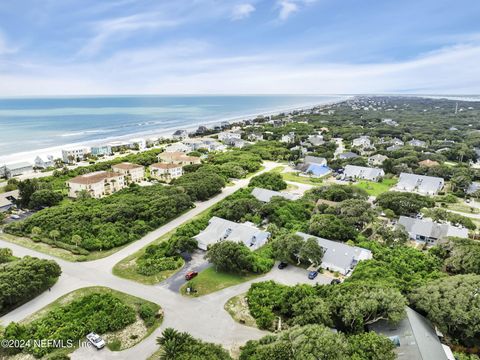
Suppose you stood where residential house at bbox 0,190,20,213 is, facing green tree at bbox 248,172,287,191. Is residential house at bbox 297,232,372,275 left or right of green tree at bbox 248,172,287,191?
right

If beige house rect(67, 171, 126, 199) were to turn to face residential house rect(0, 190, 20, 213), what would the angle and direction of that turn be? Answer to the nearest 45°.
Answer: approximately 135° to its right

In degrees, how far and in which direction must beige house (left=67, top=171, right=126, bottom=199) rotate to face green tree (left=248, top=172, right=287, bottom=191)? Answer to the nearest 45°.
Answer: approximately 45° to its left

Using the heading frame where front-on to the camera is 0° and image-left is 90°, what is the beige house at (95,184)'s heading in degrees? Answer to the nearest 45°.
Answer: approximately 315°

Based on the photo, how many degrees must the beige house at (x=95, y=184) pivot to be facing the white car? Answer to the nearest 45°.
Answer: approximately 45° to its right

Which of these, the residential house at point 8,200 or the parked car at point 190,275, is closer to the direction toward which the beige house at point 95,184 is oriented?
the parked car

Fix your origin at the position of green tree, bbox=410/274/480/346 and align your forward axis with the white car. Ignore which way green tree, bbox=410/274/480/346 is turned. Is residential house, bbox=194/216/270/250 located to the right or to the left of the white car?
right

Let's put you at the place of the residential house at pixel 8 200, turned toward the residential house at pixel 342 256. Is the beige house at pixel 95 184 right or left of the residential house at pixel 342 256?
left

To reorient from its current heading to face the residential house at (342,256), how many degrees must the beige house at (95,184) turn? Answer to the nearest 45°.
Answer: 0° — it already faces it

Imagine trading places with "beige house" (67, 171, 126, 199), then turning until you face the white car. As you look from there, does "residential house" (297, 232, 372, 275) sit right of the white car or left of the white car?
left

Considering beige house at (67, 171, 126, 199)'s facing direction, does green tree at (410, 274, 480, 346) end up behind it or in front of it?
in front

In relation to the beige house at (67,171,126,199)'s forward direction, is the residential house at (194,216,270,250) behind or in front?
in front
